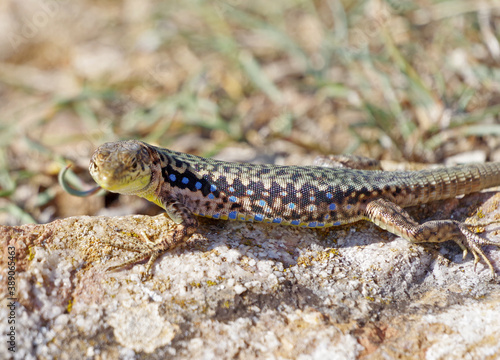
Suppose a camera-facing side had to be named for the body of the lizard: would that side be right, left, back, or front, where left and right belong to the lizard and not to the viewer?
left
